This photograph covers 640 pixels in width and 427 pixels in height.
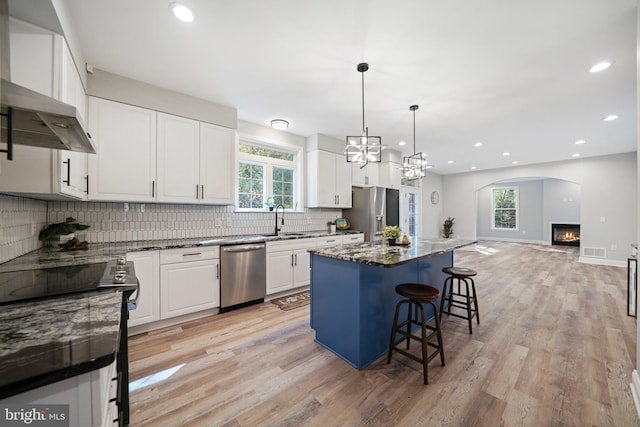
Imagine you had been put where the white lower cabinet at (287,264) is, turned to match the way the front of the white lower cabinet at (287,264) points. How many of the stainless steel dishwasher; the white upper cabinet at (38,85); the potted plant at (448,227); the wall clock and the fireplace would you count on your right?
2

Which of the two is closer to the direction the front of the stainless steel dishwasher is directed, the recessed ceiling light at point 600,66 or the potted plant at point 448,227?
the recessed ceiling light

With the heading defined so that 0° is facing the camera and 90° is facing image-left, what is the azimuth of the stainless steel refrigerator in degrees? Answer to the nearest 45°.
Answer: approximately 315°

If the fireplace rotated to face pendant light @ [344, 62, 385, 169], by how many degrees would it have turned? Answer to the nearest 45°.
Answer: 0° — it already faces it

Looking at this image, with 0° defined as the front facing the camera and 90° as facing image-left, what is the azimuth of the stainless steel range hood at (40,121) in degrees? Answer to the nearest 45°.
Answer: approximately 270°

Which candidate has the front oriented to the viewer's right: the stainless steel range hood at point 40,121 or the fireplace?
the stainless steel range hood

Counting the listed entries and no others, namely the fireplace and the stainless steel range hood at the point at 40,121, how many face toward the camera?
1

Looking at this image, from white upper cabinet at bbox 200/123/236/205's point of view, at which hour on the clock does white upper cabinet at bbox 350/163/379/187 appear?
white upper cabinet at bbox 350/163/379/187 is roughly at 10 o'clock from white upper cabinet at bbox 200/123/236/205.

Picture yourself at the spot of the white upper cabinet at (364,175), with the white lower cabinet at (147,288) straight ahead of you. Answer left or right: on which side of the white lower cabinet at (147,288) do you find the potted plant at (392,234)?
left

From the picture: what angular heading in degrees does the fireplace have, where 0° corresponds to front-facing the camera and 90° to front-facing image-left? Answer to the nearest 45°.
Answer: approximately 0°

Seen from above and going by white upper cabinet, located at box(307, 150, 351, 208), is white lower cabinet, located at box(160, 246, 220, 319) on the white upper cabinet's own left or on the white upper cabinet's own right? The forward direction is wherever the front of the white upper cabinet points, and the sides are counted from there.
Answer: on the white upper cabinet's own right
